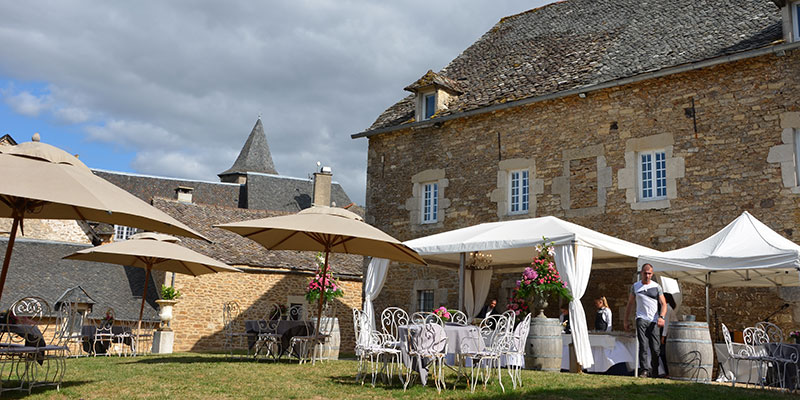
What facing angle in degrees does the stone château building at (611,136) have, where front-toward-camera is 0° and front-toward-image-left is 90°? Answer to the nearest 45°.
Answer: approximately 45°

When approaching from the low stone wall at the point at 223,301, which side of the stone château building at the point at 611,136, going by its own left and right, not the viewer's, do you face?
right

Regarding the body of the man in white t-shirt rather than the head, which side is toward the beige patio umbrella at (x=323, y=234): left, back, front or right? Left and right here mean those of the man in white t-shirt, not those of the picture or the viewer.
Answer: right

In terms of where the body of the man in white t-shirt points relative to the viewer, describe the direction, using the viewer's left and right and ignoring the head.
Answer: facing the viewer

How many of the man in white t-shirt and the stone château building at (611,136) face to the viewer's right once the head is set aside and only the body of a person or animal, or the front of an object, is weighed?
0
